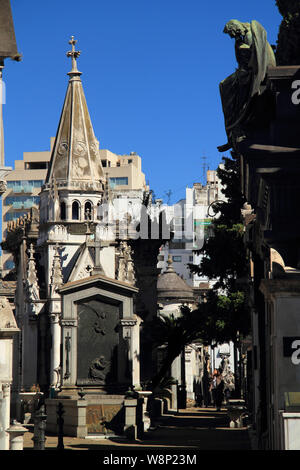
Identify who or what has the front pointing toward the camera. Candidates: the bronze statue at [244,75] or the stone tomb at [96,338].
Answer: the stone tomb

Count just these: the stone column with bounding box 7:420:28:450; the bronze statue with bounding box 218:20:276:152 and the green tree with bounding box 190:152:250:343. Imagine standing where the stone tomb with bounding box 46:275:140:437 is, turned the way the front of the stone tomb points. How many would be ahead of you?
2

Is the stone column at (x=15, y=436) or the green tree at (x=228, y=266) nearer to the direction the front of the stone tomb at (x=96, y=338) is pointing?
the stone column

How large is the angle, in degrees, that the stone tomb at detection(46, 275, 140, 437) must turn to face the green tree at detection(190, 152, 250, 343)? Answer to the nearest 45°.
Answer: approximately 135° to its left

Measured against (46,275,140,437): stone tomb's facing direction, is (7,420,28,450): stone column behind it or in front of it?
in front

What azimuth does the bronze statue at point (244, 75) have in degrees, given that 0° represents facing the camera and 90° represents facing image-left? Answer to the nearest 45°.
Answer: approximately 90°

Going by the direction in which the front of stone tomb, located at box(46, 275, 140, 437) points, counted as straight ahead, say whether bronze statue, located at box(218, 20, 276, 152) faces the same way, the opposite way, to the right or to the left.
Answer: to the right

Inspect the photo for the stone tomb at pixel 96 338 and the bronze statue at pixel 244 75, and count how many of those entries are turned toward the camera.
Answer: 1

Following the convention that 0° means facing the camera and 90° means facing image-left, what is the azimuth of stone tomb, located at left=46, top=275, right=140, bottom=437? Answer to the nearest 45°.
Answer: approximately 0°

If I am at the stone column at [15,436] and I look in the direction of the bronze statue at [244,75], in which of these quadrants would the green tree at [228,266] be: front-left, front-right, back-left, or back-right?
front-left

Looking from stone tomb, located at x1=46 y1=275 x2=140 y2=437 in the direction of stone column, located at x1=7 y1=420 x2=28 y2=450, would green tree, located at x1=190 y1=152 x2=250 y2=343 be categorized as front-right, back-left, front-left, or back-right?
back-left

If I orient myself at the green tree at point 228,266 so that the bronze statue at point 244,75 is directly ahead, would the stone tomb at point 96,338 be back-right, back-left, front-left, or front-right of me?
front-right

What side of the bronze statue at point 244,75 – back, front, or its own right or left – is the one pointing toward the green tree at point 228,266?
right

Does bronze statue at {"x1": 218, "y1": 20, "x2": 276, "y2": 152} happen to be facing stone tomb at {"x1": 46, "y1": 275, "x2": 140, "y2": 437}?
no
